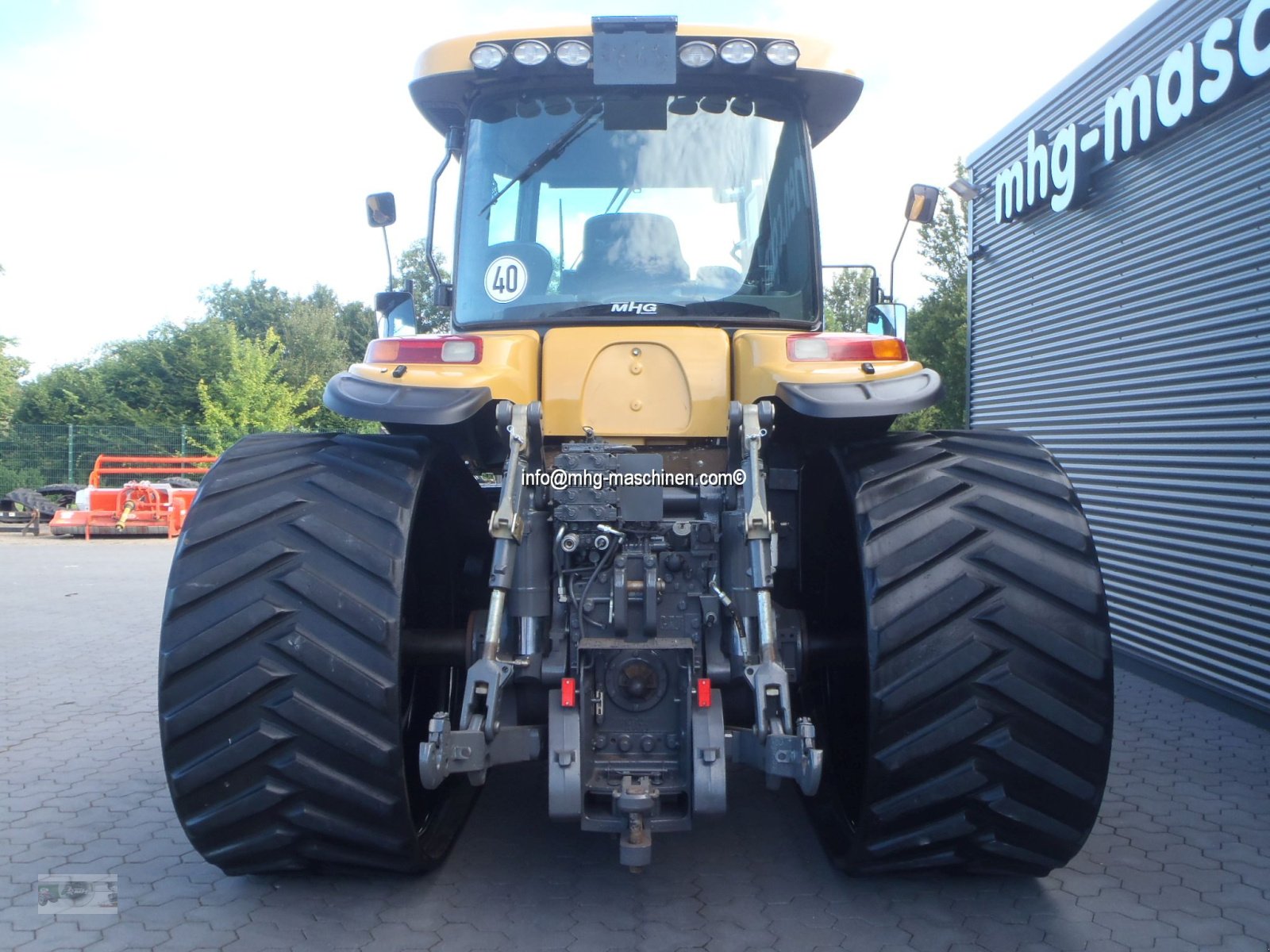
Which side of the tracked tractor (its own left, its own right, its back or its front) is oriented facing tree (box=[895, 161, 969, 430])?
front

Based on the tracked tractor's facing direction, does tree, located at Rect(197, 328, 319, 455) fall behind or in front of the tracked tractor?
in front

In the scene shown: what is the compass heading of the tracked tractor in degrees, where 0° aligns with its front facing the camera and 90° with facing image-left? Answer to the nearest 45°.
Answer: approximately 180°

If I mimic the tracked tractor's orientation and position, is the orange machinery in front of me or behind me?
in front

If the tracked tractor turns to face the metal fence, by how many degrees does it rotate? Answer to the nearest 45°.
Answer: approximately 45° to its left

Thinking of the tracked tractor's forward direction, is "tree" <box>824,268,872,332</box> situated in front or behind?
in front

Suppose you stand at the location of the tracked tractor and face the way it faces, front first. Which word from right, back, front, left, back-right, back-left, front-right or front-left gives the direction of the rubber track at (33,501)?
front-left
